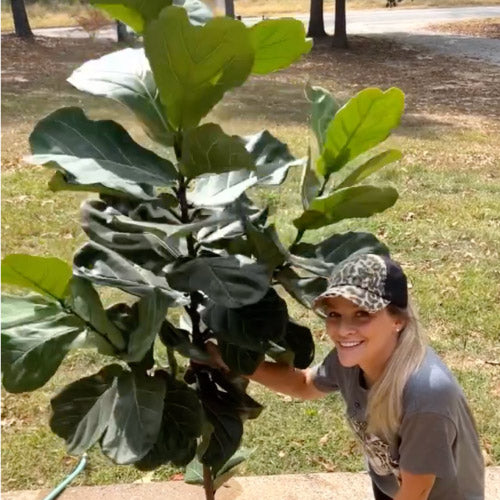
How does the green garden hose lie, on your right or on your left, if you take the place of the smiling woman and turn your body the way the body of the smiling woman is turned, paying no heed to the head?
on your right

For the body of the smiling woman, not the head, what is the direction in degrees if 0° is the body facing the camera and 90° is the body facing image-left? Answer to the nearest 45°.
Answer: approximately 45°
